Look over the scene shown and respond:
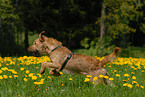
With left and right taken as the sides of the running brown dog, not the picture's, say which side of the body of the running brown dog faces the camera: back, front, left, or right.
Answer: left
